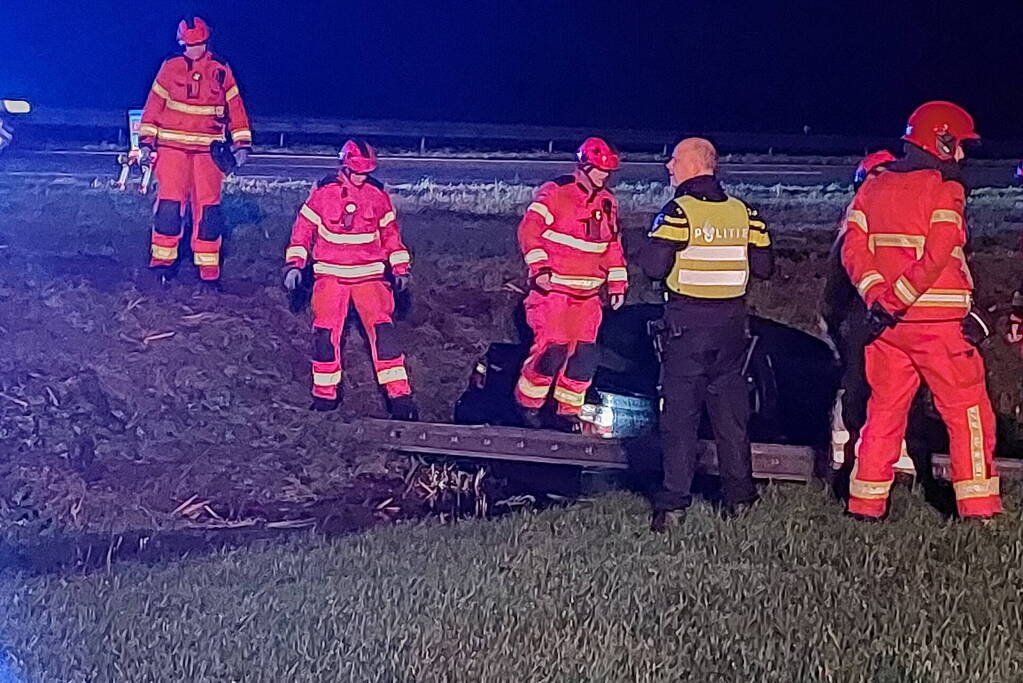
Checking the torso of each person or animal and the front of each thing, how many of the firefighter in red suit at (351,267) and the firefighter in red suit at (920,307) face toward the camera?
1

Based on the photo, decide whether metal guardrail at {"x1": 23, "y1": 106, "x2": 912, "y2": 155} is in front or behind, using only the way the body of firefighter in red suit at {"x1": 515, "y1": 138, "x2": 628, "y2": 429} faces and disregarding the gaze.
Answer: behind

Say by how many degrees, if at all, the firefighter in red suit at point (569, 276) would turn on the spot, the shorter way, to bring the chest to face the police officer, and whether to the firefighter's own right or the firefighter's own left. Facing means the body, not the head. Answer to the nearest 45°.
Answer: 0° — they already face them

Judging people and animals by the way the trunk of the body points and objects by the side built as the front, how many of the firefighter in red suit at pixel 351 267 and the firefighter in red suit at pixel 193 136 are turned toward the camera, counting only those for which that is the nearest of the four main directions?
2

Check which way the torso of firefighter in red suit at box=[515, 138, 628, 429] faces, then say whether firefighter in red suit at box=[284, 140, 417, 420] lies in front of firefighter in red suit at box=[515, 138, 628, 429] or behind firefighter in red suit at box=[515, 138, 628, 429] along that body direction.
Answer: behind

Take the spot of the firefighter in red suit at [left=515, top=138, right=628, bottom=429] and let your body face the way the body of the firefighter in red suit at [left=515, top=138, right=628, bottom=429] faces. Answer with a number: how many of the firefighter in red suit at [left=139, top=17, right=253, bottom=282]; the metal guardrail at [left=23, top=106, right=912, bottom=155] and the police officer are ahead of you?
1

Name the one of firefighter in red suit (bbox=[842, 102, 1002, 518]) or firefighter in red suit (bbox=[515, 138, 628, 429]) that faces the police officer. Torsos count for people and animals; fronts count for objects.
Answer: firefighter in red suit (bbox=[515, 138, 628, 429])

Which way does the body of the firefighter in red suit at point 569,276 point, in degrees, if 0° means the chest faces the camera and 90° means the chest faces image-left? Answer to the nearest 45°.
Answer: approximately 315°

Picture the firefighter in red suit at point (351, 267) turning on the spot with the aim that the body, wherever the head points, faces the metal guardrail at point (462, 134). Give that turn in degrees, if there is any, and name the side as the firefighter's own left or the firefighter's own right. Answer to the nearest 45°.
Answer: approximately 180°

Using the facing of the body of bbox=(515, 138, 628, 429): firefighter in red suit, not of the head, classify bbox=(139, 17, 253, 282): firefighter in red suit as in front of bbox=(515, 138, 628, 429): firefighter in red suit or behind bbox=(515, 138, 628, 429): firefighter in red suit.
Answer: behind

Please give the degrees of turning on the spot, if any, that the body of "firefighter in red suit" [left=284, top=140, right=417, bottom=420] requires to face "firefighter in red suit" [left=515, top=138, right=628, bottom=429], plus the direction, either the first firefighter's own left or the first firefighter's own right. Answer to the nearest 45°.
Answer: approximately 90° to the first firefighter's own left

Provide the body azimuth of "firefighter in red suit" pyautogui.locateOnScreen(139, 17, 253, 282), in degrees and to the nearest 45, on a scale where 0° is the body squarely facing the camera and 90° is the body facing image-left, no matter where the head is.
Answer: approximately 0°
